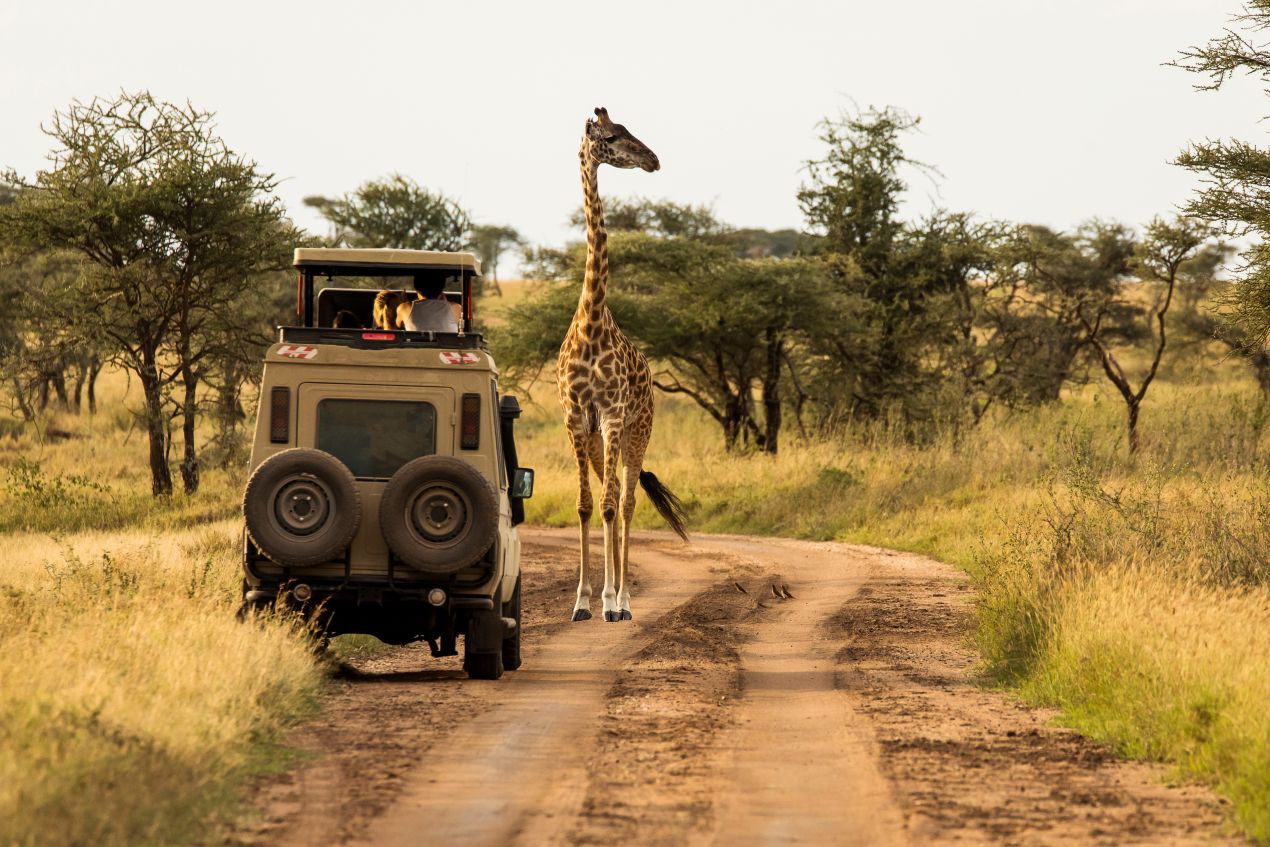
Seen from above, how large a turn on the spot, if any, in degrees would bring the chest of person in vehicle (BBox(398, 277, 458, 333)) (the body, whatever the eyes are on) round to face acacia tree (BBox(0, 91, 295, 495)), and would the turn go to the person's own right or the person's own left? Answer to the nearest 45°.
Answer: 0° — they already face it

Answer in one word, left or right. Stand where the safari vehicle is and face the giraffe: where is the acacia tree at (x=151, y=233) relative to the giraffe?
left

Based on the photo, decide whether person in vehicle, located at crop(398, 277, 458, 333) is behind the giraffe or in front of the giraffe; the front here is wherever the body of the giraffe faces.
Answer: in front

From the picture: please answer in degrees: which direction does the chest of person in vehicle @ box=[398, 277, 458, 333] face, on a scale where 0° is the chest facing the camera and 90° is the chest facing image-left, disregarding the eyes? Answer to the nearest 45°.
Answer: approximately 180°

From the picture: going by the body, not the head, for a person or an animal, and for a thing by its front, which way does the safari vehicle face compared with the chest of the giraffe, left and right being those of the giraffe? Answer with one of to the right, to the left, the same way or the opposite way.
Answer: the opposite way

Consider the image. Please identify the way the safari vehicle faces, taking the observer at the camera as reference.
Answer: facing away from the viewer

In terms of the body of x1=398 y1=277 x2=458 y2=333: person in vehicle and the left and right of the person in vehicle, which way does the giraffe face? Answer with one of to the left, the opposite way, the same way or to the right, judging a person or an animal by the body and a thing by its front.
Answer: the opposite way

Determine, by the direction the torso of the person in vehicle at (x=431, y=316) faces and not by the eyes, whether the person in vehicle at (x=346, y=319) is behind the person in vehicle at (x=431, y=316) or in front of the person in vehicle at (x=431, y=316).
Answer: in front

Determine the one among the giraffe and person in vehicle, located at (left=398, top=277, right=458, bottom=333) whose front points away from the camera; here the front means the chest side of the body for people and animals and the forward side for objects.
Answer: the person in vehicle
